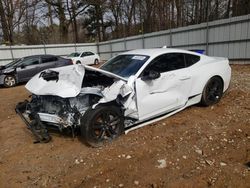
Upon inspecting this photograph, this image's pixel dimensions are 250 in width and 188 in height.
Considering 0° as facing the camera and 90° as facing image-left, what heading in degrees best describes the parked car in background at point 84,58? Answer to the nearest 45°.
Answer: approximately 45°

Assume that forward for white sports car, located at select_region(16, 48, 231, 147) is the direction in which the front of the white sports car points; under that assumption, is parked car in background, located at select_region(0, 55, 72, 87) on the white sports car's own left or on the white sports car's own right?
on the white sports car's own right

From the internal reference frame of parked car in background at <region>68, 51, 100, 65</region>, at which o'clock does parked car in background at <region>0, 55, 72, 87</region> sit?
parked car in background at <region>0, 55, 72, 87</region> is roughly at 11 o'clock from parked car in background at <region>68, 51, 100, 65</region>.
